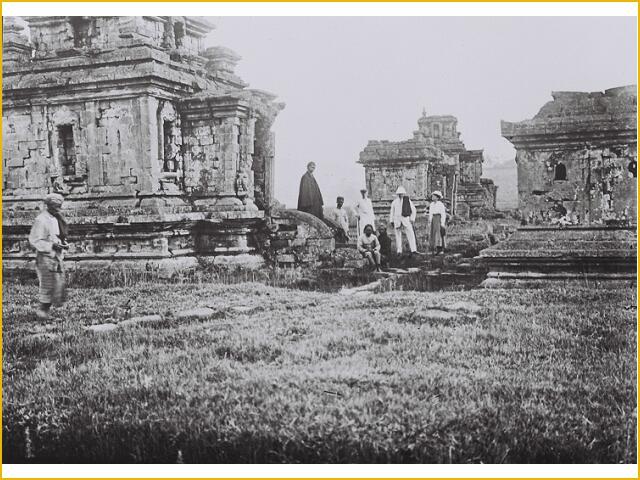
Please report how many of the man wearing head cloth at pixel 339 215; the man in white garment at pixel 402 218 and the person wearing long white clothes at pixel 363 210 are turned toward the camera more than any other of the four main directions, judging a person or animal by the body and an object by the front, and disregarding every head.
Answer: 3

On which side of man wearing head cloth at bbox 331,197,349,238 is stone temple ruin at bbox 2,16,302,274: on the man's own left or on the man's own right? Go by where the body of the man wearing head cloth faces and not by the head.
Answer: on the man's own right

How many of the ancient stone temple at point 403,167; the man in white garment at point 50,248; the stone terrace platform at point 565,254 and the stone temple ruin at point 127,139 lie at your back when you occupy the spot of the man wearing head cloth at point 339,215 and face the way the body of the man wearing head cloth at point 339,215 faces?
1

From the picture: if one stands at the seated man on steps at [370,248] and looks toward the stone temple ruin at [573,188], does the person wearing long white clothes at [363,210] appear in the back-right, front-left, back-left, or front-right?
back-left

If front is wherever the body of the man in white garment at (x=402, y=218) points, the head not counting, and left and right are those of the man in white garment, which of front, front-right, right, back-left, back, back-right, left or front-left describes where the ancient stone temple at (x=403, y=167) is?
back

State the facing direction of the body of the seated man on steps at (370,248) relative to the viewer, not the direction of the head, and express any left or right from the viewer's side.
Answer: facing the viewer and to the right of the viewer

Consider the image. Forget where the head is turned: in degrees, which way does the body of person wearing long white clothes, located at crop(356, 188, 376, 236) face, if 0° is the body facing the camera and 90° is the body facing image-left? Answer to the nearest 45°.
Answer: approximately 0°

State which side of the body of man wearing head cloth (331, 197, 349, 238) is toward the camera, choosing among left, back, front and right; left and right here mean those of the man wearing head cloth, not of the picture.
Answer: front
